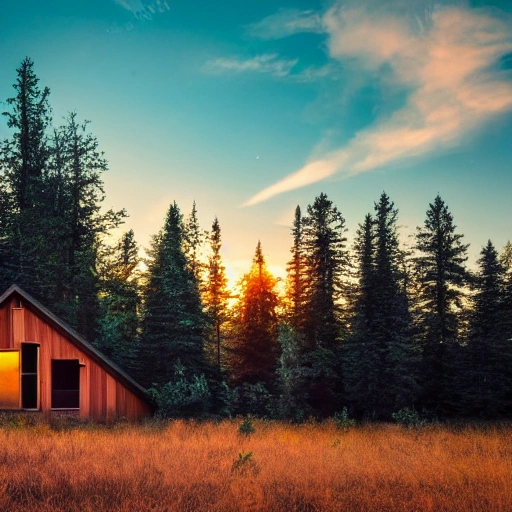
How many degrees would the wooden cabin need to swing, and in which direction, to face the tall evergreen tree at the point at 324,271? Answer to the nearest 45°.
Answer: approximately 135° to its left

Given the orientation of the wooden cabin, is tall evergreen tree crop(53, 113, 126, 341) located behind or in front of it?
behind

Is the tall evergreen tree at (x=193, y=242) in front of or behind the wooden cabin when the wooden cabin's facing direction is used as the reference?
behind

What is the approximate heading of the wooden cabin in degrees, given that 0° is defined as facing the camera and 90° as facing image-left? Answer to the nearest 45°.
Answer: approximately 0°

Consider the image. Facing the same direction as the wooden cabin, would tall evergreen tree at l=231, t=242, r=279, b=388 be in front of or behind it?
behind

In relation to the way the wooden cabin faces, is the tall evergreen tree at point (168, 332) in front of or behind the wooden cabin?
behind
